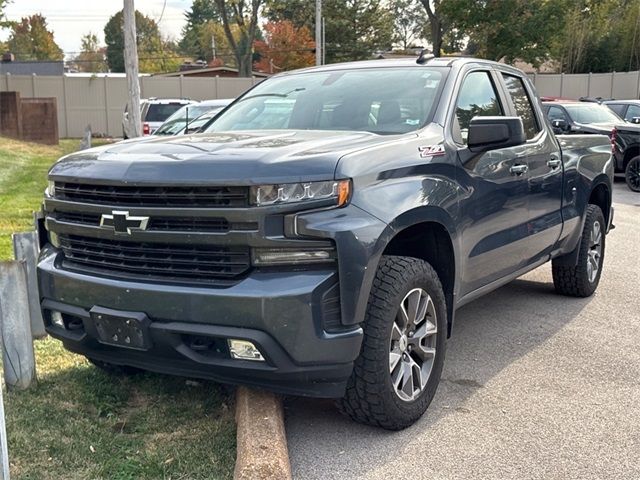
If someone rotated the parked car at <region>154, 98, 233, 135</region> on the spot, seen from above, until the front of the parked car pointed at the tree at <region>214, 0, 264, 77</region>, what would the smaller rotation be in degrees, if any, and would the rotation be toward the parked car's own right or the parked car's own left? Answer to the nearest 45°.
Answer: approximately 135° to the parked car's own right

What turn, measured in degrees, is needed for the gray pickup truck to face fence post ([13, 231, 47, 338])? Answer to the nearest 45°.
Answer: approximately 90° to its right

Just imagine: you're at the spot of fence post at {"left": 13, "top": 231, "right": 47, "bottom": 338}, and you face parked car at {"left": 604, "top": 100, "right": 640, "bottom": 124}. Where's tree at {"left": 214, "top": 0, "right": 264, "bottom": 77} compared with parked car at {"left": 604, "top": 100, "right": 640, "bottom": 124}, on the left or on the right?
left

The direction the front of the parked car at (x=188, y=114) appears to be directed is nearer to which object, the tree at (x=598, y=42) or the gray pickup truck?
the gray pickup truck

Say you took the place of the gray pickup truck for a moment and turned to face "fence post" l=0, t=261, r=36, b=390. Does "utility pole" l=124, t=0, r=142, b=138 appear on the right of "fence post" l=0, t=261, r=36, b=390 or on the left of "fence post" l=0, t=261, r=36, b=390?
right

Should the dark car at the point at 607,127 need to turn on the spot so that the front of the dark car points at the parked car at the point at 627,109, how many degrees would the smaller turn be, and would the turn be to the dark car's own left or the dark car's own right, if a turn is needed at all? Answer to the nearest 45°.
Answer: approximately 135° to the dark car's own left

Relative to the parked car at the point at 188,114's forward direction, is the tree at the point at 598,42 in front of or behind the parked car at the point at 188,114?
behind

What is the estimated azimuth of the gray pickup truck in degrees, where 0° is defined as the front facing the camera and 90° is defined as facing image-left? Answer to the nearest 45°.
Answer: approximately 45°

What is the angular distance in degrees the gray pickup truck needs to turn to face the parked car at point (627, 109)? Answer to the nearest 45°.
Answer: approximately 180°

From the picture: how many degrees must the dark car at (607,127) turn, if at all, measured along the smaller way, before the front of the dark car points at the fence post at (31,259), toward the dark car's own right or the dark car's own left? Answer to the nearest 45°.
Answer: approximately 45° to the dark car's own right

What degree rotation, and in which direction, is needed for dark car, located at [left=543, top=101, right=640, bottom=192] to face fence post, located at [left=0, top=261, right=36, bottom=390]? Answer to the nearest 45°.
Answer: approximately 45° to its right

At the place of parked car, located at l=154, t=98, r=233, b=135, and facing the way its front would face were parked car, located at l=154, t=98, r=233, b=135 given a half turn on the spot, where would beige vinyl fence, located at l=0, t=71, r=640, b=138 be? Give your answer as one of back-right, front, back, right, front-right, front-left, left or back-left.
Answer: front-left
